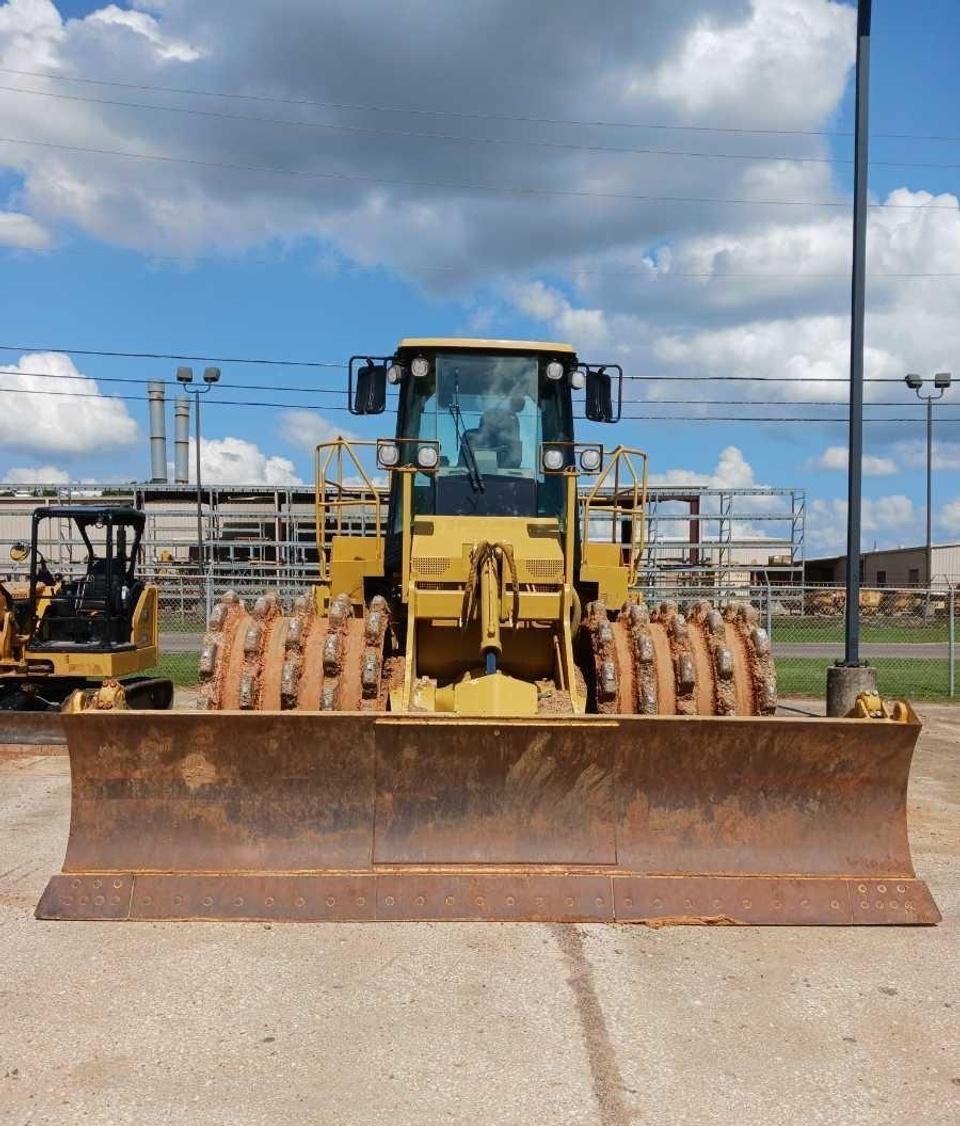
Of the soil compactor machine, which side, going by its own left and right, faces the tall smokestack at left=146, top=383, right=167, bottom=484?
back

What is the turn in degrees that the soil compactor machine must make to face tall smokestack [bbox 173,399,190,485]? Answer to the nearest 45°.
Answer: approximately 180°

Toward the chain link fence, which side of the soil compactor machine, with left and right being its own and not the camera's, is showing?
back

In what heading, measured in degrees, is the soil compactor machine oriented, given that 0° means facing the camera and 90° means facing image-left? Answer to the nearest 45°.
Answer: approximately 0°
